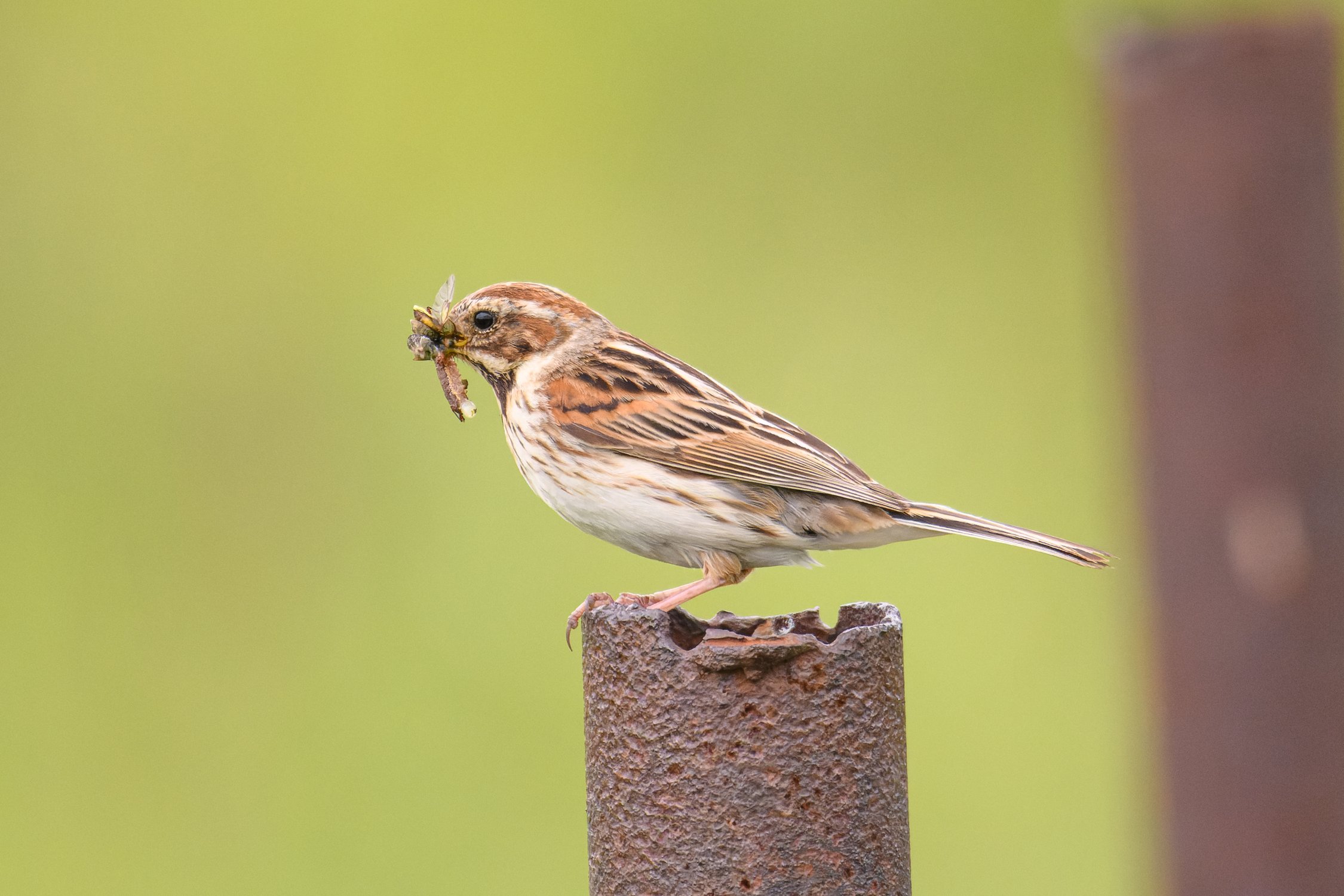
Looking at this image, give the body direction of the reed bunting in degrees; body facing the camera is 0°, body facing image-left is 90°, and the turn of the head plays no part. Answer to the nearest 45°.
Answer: approximately 90°
